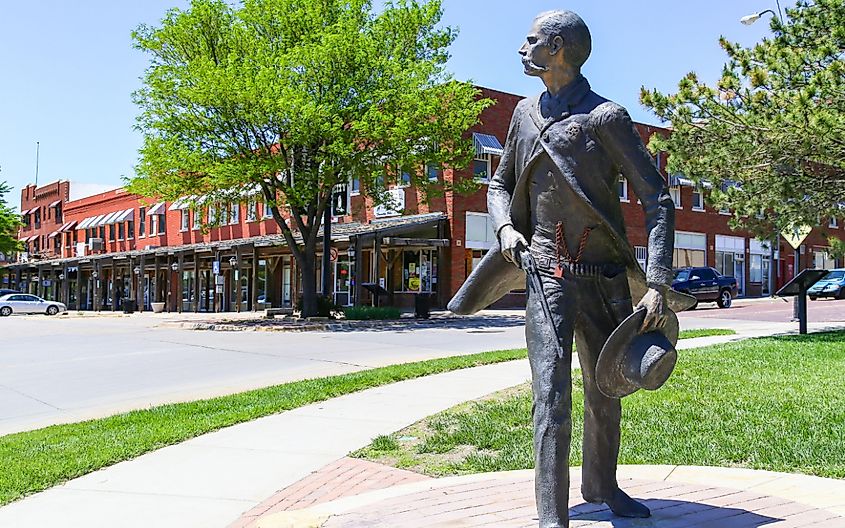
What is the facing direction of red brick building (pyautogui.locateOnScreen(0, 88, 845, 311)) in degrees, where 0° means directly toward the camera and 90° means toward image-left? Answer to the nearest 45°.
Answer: approximately 45°

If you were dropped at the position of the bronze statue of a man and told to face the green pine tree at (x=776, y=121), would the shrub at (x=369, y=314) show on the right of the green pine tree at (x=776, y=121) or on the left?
left

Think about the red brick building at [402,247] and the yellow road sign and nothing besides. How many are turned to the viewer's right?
0

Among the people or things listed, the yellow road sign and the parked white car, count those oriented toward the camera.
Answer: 1

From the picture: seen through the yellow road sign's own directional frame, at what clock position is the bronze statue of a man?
The bronze statue of a man is roughly at 12 o'clock from the yellow road sign.

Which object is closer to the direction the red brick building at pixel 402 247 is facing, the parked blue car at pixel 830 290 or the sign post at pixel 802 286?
the sign post

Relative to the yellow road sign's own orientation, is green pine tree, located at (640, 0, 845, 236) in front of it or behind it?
in front
